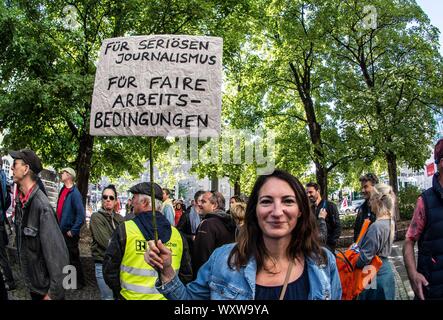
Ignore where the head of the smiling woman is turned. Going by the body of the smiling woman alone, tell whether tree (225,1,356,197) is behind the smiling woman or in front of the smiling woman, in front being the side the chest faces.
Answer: behind

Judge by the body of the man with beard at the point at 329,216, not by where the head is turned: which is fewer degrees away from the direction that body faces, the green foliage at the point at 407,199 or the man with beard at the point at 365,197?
the man with beard

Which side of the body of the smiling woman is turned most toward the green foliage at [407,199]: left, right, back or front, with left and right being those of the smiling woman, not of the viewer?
back

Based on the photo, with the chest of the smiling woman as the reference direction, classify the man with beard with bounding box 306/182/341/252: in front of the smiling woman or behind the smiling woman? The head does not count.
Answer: behind
